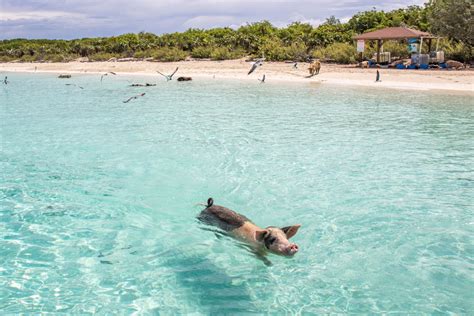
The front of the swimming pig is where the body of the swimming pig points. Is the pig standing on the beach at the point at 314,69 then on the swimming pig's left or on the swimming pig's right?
on the swimming pig's left

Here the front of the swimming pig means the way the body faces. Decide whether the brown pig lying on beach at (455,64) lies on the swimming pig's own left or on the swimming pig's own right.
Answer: on the swimming pig's own left

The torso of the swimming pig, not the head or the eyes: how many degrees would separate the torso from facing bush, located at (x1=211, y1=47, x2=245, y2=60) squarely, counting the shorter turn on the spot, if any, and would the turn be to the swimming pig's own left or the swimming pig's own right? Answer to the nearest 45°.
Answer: approximately 135° to the swimming pig's own left

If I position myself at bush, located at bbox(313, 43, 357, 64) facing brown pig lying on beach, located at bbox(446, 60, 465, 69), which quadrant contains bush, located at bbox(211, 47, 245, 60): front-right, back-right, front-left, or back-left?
back-right

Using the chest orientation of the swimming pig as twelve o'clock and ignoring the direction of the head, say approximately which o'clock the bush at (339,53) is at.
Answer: The bush is roughly at 8 o'clock from the swimming pig.

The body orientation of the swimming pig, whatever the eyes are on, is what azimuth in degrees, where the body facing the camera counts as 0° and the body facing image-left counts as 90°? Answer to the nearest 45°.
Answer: approximately 315°

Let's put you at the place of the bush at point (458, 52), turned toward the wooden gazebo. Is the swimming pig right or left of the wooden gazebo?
left

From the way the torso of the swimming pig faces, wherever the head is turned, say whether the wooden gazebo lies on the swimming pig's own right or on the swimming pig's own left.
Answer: on the swimming pig's own left

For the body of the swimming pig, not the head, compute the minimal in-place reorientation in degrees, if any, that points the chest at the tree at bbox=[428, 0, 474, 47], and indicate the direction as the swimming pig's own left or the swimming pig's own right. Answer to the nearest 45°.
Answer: approximately 90° to the swimming pig's own left
